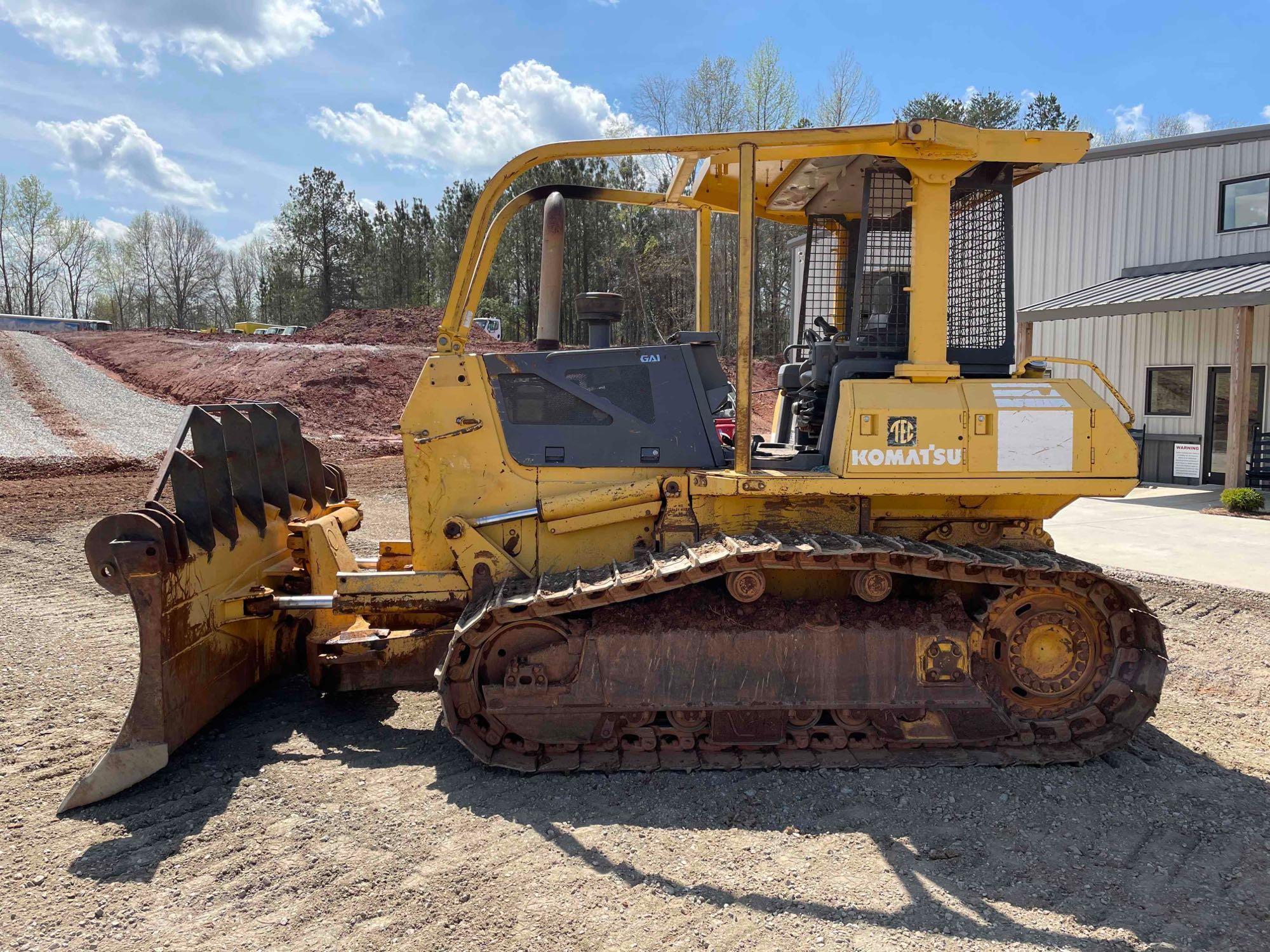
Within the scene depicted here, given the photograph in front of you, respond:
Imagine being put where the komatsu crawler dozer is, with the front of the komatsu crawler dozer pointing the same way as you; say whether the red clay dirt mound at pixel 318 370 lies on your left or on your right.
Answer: on your right

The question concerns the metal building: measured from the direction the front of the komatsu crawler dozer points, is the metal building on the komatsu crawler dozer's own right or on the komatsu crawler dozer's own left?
on the komatsu crawler dozer's own right

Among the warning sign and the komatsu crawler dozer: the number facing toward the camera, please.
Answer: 1

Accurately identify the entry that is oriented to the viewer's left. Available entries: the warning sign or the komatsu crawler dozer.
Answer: the komatsu crawler dozer

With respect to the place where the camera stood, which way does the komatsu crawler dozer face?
facing to the left of the viewer

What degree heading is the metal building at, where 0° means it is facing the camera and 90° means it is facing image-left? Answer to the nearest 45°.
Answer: approximately 45°

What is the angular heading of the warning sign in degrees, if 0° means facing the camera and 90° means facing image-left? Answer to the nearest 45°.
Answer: approximately 0°

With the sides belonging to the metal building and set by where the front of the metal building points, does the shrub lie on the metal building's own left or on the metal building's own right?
on the metal building's own left

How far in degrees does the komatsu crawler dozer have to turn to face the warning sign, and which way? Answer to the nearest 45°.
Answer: approximately 135° to its right

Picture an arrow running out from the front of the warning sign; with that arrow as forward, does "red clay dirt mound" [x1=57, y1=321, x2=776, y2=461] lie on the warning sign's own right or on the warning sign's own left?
on the warning sign's own right
